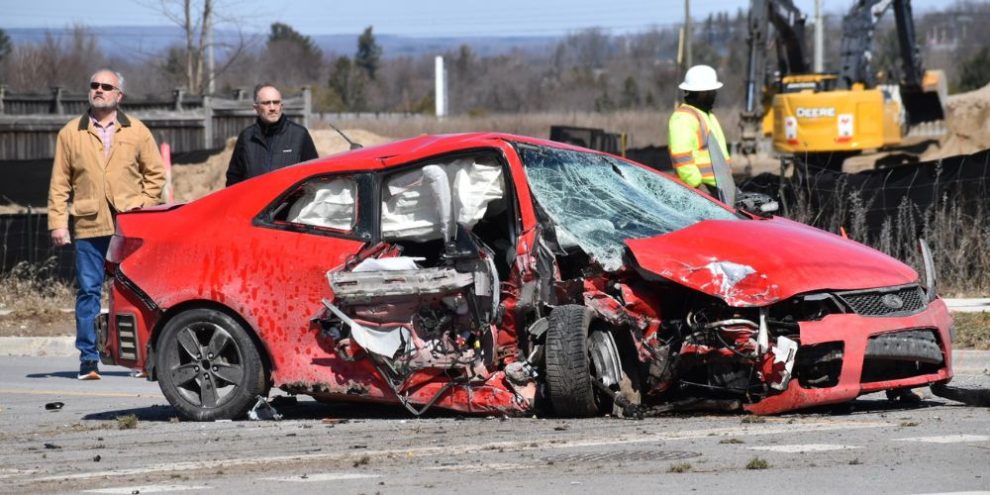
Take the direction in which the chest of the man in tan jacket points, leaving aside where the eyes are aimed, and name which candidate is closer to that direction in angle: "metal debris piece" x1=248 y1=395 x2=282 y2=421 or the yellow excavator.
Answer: the metal debris piece

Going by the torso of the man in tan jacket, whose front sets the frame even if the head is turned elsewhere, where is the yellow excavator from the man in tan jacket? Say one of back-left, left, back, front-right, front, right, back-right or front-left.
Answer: back-left

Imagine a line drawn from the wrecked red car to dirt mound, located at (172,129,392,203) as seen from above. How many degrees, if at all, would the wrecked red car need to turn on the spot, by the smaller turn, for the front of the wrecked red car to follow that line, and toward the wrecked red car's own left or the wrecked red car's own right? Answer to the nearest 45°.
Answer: approximately 135° to the wrecked red car's own left

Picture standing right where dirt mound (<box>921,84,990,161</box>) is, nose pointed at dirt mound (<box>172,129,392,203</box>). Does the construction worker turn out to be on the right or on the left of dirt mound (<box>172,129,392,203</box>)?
left

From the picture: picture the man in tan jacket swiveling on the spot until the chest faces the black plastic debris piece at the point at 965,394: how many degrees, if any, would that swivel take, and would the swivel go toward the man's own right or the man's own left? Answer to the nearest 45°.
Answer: approximately 45° to the man's own left

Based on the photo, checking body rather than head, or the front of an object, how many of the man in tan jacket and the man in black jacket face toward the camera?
2

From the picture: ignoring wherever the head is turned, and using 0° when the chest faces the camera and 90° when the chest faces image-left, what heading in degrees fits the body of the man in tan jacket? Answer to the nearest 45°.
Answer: approximately 0°

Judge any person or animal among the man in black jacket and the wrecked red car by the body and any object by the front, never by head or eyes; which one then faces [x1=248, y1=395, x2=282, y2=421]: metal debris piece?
the man in black jacket

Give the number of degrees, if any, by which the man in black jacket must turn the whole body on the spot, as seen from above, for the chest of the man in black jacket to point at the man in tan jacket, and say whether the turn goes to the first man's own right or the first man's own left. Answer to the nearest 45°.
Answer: approximately 90° to the first man's own right

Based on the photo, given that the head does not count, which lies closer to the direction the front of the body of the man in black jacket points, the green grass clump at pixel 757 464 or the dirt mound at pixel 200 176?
the green grass clump

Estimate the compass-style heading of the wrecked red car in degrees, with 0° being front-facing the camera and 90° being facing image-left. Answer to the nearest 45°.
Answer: approximately 315°
